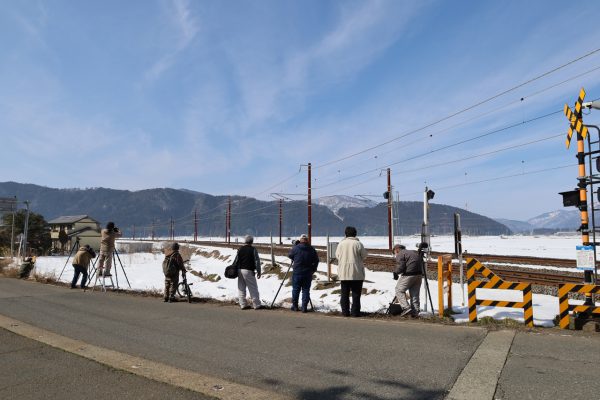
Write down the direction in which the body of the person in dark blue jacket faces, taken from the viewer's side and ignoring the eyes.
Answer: away from the camera

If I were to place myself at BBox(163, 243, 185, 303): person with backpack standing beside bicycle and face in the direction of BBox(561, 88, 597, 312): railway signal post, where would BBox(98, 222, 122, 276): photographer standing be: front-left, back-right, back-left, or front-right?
back-left

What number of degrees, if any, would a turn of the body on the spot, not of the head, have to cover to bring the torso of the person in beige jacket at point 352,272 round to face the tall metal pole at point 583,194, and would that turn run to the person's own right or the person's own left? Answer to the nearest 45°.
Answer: approximately 90° to the person's own right

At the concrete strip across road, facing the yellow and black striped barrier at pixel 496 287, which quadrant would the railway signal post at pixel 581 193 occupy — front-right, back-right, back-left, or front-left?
front-right

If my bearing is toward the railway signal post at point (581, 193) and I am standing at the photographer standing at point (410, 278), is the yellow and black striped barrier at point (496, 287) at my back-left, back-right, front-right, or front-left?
front-right

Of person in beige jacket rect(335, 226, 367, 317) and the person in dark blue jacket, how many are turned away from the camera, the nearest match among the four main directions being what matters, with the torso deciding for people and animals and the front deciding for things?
2

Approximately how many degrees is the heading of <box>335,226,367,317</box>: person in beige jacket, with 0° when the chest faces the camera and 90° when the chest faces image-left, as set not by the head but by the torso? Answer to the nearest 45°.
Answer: approximately 180°

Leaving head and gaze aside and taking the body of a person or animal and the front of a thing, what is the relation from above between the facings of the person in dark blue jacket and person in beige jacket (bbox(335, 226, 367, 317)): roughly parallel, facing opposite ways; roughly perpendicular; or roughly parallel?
roughly parallel

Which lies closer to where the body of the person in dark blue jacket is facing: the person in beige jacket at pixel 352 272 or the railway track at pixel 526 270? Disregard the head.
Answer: the railway track

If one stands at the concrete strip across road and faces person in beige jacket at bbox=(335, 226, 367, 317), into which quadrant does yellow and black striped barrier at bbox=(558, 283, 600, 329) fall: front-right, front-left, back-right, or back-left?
front-right

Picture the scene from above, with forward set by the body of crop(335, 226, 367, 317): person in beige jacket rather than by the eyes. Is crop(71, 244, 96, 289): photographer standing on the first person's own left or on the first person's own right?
on the first person's own left
